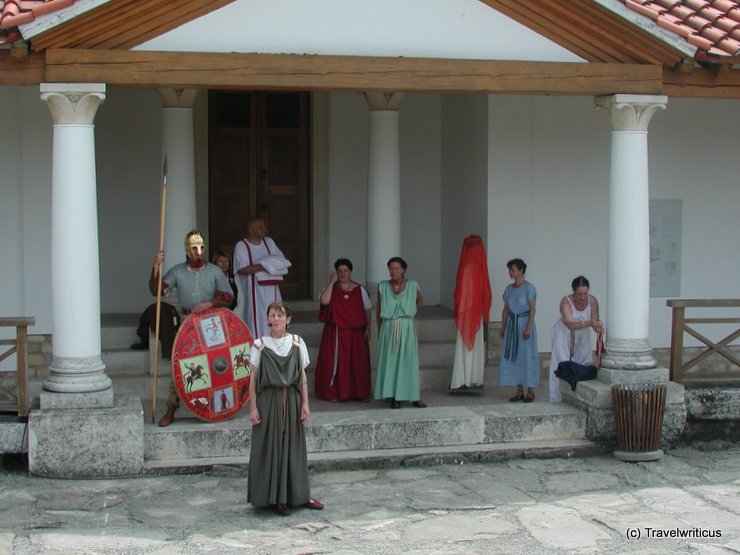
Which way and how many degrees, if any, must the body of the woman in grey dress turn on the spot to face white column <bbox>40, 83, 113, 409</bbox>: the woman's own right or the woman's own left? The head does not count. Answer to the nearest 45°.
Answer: approximately 135° to the woman's own right

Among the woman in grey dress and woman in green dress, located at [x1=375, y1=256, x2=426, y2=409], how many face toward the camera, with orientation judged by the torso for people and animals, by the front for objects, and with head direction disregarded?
2

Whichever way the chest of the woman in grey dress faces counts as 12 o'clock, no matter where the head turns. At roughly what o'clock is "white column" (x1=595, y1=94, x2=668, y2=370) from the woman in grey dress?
The white column is roughly at 8 o'clock from the woman in grey dress.

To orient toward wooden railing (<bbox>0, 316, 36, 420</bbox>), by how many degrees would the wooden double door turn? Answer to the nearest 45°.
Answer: approximately 45° to its right

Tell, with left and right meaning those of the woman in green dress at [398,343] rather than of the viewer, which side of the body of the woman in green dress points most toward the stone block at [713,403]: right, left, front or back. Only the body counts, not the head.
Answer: left

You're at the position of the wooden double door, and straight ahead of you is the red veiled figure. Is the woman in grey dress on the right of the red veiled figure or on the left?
right

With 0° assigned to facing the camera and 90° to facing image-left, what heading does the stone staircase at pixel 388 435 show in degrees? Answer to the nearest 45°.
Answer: approximately 0°

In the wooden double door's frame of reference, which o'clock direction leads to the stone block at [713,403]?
The stone block is roughly at 10 o'clock from the wooden double door.

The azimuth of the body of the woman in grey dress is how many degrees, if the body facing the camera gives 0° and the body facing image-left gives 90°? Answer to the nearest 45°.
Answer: approximately 0°

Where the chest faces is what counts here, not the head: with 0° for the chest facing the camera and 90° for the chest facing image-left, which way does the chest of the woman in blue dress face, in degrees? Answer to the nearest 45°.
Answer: approximately 45°

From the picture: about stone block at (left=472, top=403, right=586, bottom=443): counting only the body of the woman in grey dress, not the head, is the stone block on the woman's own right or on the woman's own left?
on the woman's own left
